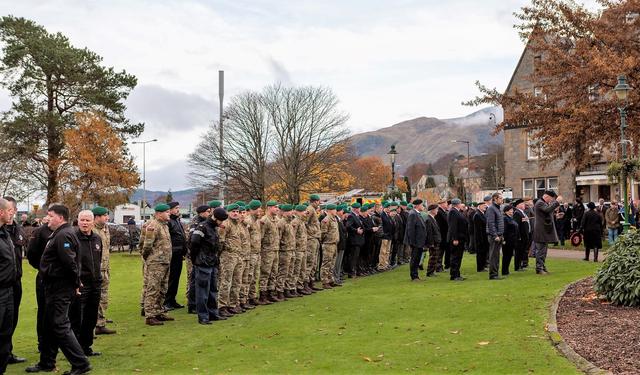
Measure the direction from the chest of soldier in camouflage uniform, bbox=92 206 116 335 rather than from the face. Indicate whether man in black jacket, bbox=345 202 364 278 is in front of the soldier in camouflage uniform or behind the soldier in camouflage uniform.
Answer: in front

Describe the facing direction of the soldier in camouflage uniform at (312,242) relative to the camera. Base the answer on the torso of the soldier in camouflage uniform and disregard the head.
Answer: to the viewer's right

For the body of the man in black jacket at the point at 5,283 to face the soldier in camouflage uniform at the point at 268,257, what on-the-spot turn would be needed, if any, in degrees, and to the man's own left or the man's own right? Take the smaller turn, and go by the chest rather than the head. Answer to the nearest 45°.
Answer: approximately 45° to the man's own left

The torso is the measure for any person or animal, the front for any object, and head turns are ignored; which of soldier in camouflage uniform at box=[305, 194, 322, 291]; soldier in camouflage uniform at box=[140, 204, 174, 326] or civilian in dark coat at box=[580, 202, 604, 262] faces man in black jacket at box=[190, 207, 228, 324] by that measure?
soldier in camouflage uniform at box=[140, 204, 174, 326]

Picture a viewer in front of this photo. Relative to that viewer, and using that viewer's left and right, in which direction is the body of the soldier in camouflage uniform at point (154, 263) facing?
facing to the right of the viewer

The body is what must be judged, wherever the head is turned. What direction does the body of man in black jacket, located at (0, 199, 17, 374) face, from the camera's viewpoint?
to the viewer's right

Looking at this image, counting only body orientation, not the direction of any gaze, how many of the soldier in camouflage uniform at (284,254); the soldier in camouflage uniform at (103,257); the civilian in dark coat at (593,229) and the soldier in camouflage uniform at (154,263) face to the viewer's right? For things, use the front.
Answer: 3

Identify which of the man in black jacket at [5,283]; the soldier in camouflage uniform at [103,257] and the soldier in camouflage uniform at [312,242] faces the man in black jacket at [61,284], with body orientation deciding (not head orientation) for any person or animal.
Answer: the man in black jacket at [5,283]

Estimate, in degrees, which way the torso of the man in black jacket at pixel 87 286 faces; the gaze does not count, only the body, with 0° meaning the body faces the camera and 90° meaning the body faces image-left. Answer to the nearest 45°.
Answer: approximately 315°

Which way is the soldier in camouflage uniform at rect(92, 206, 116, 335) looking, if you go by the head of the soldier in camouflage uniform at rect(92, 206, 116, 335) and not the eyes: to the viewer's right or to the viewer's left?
to the viewer's right
